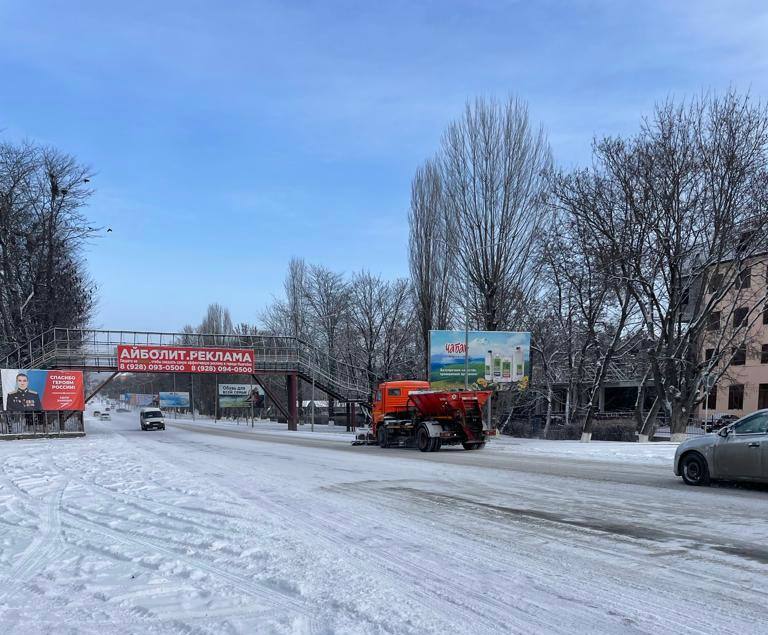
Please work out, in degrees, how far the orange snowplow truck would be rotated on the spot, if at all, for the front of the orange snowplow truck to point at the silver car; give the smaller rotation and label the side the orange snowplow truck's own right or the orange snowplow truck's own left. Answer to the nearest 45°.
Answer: approximately 135° to the orange snowplow truck's own left

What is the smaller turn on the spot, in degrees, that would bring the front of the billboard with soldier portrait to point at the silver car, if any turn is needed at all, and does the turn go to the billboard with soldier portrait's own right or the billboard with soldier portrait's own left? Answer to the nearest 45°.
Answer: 0° — it already faces it

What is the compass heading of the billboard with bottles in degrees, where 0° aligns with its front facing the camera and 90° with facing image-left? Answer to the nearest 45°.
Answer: approximately 0°

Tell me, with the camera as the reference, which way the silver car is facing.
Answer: facing to the left of the viewer
